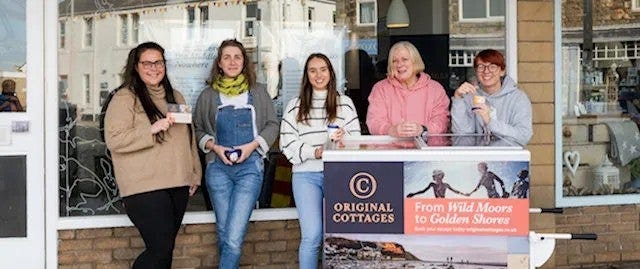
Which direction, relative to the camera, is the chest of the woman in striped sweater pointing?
toward the camera

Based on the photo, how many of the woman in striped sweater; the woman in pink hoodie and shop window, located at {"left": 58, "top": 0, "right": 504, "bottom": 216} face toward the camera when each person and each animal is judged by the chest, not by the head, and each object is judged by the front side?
3

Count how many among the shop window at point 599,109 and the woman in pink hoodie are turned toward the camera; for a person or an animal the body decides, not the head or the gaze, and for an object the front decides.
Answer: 2

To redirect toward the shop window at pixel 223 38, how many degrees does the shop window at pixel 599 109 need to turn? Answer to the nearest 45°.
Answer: approximately 45° to its right

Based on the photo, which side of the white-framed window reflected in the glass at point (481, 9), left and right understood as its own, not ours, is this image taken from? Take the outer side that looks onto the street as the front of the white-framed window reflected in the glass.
front

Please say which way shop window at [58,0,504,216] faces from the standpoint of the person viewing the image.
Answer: facing the viewer

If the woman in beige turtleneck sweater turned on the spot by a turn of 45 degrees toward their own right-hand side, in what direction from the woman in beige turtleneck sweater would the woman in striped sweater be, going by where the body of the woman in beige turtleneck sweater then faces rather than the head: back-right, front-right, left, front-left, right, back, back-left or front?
left

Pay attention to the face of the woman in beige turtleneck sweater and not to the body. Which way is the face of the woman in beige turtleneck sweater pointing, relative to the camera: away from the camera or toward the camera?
toward the camera

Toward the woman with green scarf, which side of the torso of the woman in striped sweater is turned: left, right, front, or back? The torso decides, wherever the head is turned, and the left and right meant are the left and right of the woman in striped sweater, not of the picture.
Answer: right

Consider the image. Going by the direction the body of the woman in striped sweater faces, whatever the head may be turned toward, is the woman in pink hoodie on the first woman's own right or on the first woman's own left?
on the first woman's own left

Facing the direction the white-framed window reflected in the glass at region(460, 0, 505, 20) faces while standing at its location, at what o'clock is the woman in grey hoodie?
The woman in grey hoodie is roughly at 12 o'clock from the white-framed window reflected in the glass.

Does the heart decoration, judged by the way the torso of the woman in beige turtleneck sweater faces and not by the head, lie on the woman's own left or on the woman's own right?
on the woman's own left

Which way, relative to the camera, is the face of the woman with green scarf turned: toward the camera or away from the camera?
toward the camera

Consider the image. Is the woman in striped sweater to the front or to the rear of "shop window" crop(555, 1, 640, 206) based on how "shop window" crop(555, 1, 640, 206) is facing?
to the front

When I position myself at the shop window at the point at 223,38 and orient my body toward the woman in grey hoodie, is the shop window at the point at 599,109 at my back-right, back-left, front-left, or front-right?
front-left
